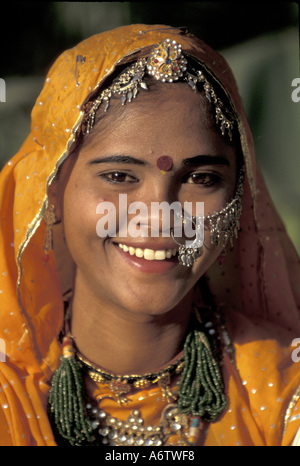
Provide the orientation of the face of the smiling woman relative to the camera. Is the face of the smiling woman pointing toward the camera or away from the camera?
toward the camera

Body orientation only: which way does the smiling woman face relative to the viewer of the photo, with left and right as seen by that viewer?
facing the viewer
